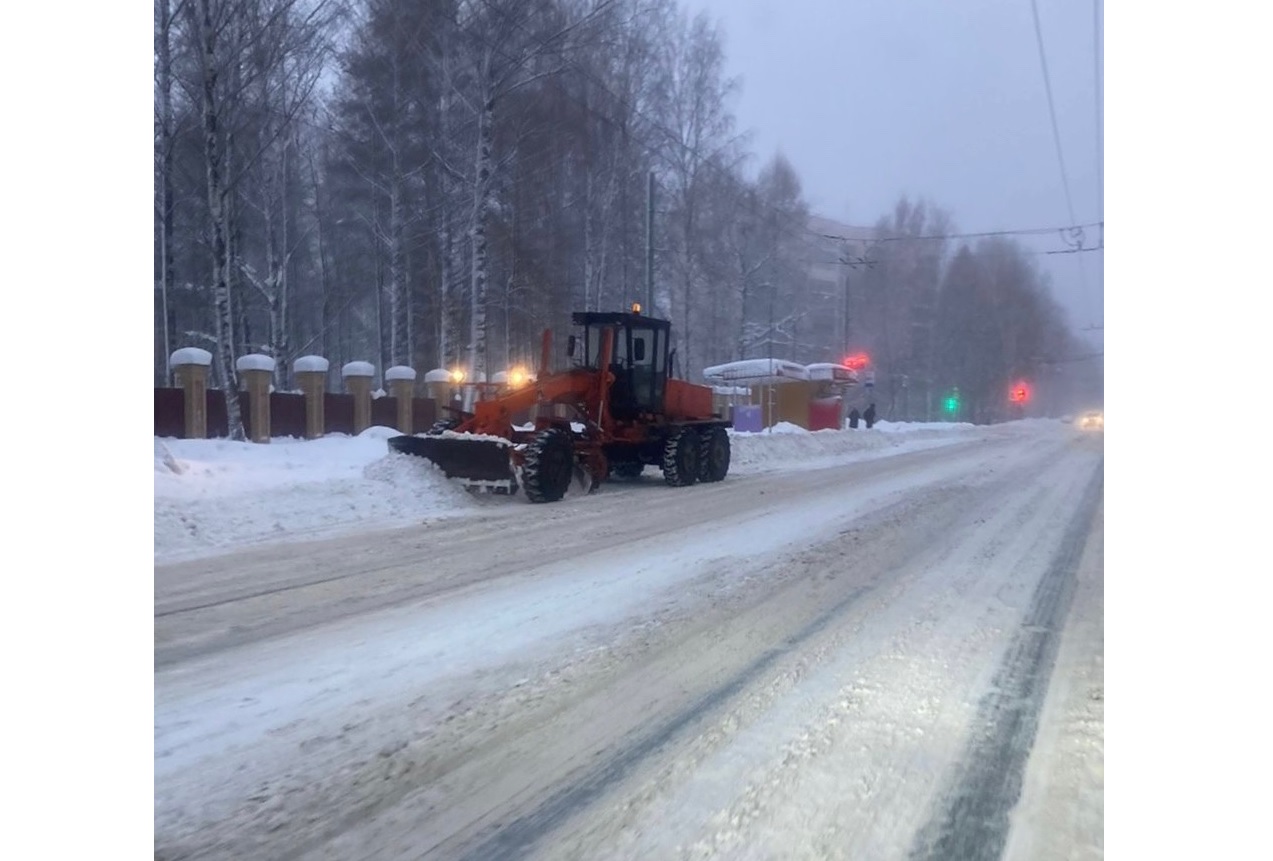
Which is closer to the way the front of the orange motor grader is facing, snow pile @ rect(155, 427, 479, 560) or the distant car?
the snow pile

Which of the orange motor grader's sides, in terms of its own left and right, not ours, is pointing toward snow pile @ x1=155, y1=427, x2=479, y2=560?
front

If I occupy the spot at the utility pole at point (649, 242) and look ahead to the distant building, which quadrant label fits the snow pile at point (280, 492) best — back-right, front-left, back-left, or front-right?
back-right

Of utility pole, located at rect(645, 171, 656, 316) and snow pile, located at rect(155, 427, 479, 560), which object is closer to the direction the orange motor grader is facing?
the snow pile

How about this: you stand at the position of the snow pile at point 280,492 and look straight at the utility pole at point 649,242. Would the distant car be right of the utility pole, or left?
right

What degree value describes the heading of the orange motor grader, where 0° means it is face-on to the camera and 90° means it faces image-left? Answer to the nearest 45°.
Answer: approximately 45°
